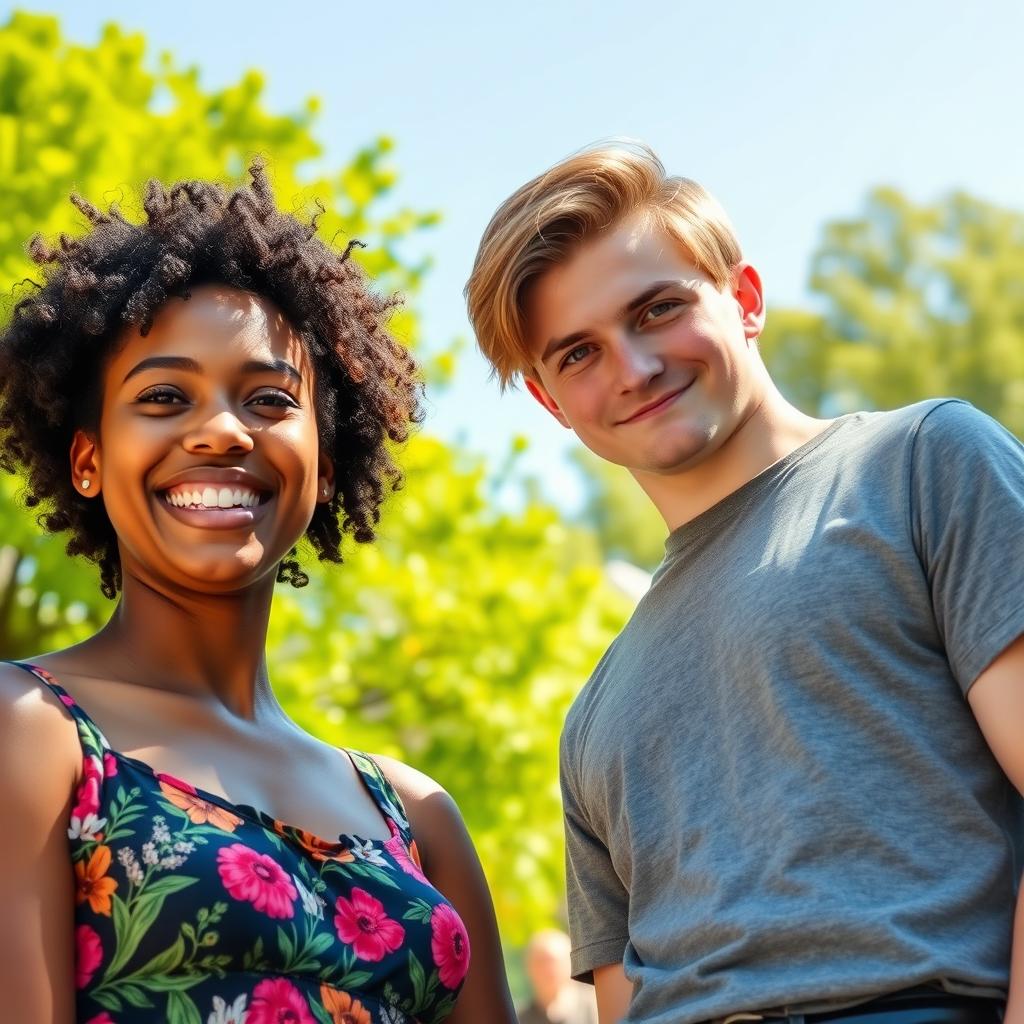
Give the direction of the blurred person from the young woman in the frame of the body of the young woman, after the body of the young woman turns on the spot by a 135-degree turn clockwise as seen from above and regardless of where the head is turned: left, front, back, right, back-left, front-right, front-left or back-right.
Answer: right

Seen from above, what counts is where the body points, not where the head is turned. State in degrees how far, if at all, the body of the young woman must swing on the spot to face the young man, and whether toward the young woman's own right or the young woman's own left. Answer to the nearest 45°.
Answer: approximately 45° to the young woman's own left

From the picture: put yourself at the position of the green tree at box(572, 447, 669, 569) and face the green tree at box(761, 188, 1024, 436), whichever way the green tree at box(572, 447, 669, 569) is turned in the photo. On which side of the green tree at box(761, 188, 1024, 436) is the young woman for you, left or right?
right

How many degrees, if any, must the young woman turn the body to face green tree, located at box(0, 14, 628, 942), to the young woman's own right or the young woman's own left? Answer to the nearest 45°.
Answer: approximately 135° to the young woman's own left

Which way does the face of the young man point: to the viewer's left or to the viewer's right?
to the viewer's left

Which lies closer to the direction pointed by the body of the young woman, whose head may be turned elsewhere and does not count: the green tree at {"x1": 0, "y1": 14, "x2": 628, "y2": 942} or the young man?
the young man

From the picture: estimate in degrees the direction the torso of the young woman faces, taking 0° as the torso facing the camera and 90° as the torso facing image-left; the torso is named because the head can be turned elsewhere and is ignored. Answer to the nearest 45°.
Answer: approximately 315°

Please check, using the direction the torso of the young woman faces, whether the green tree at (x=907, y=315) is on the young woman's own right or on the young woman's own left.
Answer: on the young woman's own left

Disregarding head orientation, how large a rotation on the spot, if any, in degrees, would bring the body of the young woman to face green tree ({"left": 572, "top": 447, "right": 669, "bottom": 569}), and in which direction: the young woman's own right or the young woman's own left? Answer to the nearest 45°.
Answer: approximately 135° to the young woman's own left

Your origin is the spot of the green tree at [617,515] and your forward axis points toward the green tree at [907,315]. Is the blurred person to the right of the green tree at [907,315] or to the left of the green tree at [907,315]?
right
